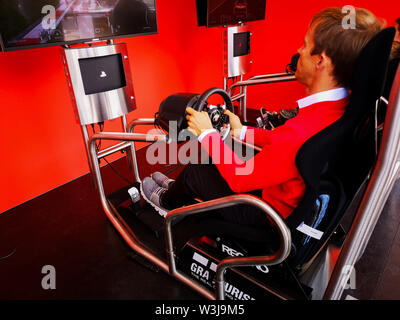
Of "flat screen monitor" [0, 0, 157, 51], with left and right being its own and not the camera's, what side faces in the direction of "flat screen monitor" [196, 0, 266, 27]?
left

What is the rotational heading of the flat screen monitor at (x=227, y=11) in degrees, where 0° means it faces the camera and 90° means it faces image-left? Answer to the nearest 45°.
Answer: approximately 315°

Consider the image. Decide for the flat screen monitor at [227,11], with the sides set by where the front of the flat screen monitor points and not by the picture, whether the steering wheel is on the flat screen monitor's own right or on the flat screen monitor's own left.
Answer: on the flat screen monitor's own right

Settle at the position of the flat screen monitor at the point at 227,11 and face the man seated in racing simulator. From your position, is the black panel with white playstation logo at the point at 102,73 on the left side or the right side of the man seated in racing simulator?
right

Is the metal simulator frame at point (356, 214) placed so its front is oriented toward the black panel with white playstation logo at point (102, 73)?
yes

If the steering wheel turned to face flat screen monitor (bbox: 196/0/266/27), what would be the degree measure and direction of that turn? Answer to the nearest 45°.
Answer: approximately 135° to its left

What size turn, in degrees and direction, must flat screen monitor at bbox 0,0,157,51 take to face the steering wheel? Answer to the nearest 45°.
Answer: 0° — it already faces it

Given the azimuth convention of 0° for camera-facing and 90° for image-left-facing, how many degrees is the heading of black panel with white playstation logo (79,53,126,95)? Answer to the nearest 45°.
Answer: approximately 315°

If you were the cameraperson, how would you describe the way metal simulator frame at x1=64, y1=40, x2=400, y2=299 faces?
facing away from the viewer and to the left of the viewer

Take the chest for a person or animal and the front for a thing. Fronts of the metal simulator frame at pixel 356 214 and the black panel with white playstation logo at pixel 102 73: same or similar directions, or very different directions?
very different directions

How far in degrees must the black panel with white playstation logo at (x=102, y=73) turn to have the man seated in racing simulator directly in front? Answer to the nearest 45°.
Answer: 0° — it already faces them

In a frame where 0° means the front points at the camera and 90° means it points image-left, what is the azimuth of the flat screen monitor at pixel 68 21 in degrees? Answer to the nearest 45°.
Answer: approximately 315°
